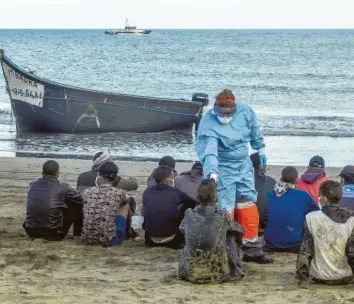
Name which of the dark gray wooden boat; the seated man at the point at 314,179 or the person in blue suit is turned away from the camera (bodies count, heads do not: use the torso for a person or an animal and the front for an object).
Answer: the seated man

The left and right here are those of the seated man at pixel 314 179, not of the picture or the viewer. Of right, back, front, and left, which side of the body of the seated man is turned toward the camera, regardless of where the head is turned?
back

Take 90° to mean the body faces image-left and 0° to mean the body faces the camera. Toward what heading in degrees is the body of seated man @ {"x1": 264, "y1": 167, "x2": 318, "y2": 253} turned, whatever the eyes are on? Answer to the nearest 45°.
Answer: approximately 225°

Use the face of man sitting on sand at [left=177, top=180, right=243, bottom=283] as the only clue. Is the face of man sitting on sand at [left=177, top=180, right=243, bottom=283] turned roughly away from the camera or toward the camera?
away from the camera

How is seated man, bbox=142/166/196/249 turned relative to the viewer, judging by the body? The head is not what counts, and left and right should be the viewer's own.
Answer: facing away from the viewer and to the right of the viewer

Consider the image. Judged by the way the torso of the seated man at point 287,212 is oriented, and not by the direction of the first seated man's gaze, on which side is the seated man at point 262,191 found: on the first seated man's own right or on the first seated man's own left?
on the first seated man's own left

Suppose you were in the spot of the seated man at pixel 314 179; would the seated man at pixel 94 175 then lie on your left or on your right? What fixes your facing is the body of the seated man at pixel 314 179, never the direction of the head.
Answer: on your left

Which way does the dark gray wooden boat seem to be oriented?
to the viewer's left

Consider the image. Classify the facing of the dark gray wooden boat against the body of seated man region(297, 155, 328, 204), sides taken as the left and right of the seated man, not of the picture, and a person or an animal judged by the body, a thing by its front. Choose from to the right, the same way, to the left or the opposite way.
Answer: to the left
